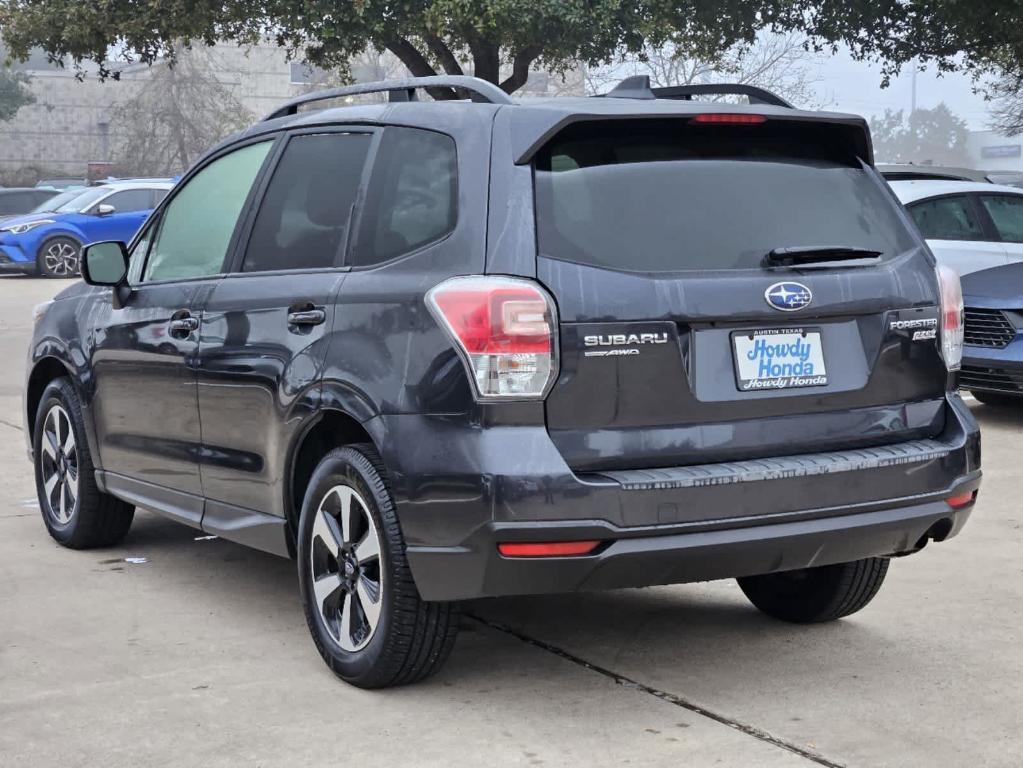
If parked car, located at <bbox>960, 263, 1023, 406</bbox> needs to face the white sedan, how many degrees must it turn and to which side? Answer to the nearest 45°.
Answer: approximately 135° to its right

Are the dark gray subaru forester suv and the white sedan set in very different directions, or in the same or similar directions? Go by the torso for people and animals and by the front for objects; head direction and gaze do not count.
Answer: very different directions

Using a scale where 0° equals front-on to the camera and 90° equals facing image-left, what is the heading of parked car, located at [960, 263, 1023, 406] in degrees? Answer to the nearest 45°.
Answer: approximately 45°

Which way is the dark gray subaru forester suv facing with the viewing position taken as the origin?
facing away from the viewer and to the left of the viewer

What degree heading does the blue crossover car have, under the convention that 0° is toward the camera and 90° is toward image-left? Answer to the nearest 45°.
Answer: approximately 45°
